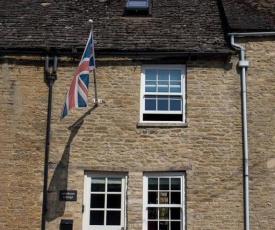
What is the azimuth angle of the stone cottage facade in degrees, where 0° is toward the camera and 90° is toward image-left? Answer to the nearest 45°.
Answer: approximately 0°
